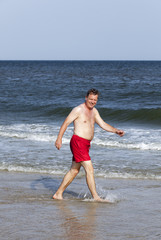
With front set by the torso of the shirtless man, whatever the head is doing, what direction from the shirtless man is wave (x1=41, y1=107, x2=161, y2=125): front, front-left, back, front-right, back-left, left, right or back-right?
back-left

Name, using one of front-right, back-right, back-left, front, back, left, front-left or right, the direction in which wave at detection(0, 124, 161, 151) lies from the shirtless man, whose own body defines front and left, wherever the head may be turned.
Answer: back-left

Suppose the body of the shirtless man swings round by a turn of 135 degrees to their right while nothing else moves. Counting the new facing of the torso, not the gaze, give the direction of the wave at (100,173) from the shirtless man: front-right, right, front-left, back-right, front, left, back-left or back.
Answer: right

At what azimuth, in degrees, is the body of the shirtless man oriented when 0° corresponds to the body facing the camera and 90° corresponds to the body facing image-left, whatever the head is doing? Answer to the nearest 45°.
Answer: approximately 315°
